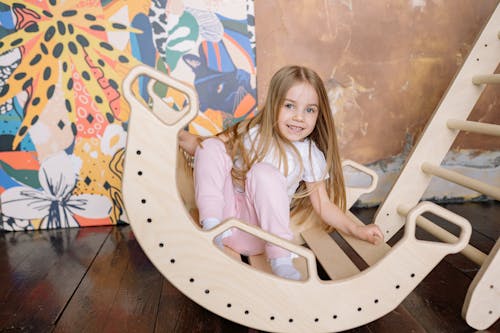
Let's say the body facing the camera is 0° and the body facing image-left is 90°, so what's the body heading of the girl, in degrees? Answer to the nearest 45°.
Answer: approximately 45°

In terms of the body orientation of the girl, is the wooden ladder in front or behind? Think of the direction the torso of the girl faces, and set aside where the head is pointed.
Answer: behind
